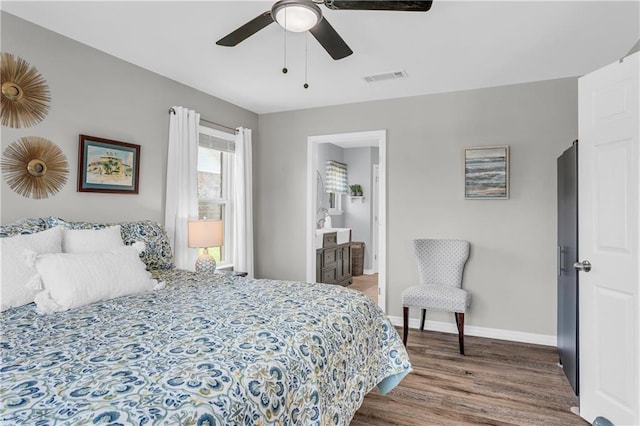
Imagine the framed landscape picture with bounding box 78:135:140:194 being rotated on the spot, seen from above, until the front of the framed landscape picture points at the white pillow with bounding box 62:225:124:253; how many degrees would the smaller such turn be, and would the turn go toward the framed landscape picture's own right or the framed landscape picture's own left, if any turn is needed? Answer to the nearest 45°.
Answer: approximately 45° to the framed landscape picture's own right

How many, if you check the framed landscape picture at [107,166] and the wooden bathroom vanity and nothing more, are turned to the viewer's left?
0

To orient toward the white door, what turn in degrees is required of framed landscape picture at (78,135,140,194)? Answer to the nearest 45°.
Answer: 0° — it already faces it

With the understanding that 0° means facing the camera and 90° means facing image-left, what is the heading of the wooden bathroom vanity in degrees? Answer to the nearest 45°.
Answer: approximately 315°

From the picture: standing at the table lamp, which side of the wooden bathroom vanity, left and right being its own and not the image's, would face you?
right

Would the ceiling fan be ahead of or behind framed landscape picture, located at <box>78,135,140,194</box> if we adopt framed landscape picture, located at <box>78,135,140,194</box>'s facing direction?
ahead

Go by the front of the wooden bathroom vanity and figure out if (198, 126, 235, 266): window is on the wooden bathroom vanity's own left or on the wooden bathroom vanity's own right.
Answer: on the wooden bathroom vanity's own right

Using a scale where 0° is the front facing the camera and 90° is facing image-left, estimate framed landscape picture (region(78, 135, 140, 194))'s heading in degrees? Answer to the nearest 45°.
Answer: approximately 315°

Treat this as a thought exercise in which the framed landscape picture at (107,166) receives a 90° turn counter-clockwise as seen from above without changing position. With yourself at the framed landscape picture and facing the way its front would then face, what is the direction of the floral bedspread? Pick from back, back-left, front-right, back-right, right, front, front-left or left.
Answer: back-right

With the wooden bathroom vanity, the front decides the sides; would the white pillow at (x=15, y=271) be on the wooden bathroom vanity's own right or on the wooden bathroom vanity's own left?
on the wooden bathroom vanity's own right
